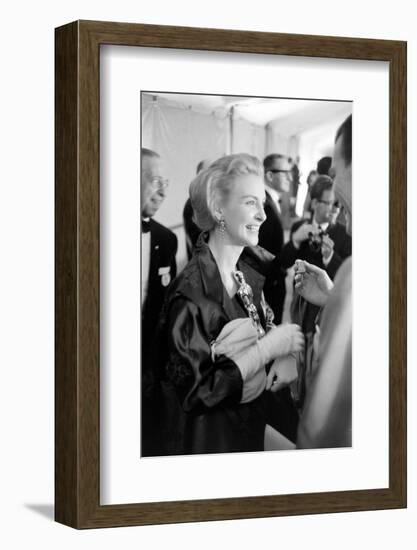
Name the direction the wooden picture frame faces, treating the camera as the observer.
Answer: facing the viewer and to the right of the viewer
